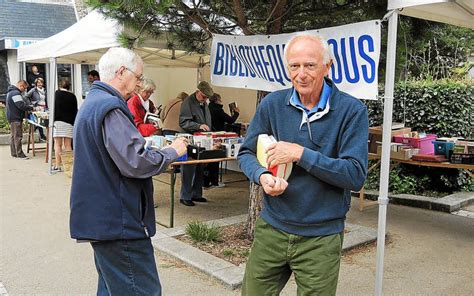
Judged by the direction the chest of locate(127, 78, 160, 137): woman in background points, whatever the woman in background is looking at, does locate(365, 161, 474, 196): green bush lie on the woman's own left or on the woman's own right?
on the woman's own left

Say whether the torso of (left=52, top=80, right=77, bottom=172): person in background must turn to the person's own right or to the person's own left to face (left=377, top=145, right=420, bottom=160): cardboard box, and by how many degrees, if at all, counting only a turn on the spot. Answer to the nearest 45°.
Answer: approximately 135° to the person's own right

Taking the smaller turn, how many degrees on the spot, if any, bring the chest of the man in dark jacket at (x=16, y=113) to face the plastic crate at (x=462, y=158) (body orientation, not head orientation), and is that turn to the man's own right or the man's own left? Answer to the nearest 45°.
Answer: approximately 45° to the man's own right

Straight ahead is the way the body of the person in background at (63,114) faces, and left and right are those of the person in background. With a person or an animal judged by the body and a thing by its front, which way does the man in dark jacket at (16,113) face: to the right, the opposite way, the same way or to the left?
to the right

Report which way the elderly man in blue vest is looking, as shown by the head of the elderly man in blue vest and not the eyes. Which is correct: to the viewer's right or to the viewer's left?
to the viewer's right

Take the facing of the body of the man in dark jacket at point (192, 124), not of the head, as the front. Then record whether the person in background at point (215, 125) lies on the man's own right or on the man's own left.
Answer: on the man's own left

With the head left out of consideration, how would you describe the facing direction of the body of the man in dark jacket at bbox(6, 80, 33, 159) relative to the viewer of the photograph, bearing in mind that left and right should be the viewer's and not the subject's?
facing to the right of the viewer
